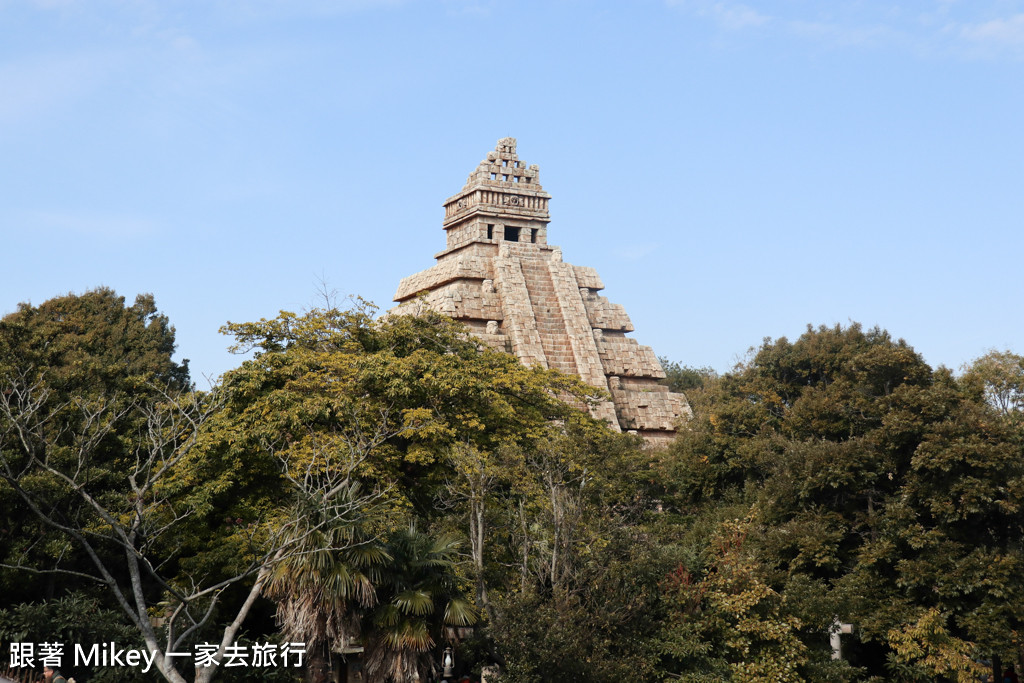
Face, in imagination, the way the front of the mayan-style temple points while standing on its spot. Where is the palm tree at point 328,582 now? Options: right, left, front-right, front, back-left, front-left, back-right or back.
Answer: front-right

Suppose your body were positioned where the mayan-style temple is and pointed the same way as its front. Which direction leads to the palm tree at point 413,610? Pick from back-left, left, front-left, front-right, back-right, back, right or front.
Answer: front-right

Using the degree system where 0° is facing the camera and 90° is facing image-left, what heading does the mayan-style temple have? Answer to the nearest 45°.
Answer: approximately 315°

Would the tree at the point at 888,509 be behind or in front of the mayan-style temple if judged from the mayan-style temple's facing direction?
in front
